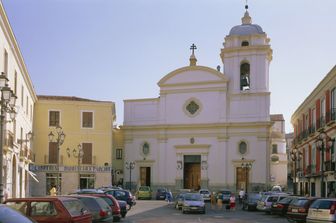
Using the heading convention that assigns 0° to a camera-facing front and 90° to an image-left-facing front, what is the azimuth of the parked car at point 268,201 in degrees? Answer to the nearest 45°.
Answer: approximately 225°

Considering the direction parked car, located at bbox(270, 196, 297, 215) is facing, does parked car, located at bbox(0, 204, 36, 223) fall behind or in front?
behind

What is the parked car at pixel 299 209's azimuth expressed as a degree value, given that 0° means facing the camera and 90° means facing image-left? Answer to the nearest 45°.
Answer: approximately 225°

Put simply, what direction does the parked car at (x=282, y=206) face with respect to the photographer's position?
facing away from the viewer and to the right of the viewer

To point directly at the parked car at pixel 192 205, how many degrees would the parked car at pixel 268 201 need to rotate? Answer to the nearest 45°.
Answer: approximately 135° to its left
